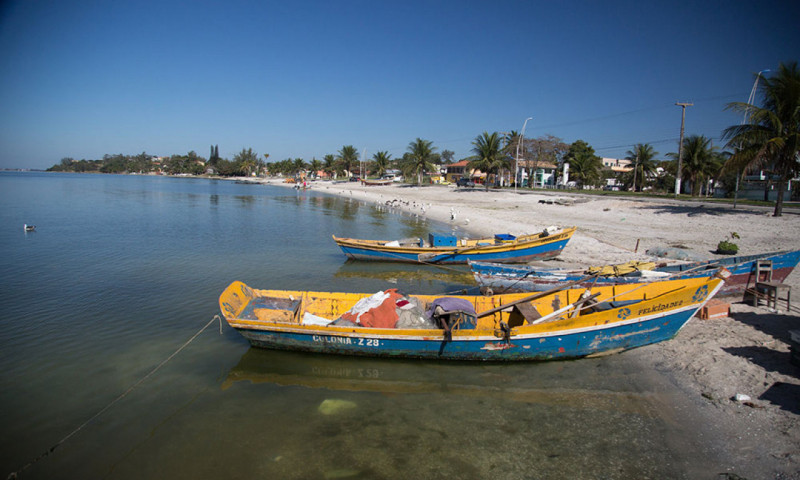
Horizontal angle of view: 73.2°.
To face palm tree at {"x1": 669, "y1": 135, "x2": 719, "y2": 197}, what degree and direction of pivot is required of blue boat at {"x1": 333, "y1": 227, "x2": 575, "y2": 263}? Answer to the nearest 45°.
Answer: approximately 45° to its left

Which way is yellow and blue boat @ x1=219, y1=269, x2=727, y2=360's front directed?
to the viewer's right

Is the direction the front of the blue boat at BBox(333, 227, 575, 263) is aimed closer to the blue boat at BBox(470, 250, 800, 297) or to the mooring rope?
the blue boat

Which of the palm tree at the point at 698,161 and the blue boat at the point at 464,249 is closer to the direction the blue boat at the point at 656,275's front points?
the palm tree

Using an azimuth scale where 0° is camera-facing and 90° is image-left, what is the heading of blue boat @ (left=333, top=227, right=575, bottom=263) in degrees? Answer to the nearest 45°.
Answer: approximately 270°

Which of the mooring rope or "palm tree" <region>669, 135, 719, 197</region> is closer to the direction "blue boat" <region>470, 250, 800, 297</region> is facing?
the palm tree

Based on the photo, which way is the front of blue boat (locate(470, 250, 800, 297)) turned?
to the viewer's right

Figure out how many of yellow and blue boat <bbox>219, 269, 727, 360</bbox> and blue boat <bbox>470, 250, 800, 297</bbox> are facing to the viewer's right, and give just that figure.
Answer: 2

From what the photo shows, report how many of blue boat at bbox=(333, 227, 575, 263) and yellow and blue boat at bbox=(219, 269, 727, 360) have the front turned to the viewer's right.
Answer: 2
